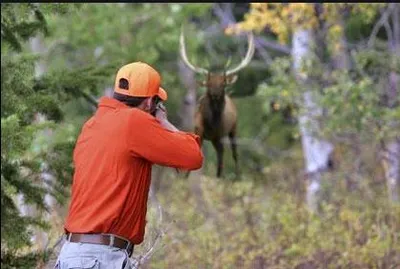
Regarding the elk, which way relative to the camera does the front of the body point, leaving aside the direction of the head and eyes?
toward the camera

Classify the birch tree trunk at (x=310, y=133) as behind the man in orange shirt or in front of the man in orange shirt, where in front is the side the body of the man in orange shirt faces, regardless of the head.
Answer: in front

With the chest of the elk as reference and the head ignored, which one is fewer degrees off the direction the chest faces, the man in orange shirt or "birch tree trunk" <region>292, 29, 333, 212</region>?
the man in orange shirt

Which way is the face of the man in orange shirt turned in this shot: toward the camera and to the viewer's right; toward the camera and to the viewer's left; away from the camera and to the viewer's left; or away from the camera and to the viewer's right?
away from the camera and to the viewer's right

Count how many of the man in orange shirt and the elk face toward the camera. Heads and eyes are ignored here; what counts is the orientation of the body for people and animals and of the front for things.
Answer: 1

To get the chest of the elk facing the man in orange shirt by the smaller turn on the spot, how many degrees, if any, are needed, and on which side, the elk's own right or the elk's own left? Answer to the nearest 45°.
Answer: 0° — it already faces them

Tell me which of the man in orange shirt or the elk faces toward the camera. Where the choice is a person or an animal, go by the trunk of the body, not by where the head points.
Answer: the elk

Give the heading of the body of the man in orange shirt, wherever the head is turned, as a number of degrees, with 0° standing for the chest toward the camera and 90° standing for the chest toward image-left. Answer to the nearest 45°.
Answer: approximately 225°

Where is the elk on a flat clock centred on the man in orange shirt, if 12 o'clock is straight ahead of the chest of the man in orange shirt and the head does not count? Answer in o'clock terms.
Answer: The elk is roughly at 11 o'clock from the man in orange shirt.
